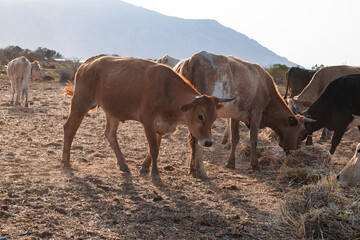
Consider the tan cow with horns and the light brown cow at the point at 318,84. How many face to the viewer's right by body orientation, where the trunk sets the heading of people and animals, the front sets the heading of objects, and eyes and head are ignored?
1

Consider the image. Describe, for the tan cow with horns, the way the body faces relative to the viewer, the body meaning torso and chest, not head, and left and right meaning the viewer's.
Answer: facing to the right of the viewer

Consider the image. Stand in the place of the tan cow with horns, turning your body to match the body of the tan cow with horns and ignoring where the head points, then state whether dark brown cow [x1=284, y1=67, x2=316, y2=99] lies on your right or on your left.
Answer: on your left

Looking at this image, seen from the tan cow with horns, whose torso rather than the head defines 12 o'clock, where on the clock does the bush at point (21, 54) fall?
The bush is roughly at 8 o'clock from the tan cow with horns.

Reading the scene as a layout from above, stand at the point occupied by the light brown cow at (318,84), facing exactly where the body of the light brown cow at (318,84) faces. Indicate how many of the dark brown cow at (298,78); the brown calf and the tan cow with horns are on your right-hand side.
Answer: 1

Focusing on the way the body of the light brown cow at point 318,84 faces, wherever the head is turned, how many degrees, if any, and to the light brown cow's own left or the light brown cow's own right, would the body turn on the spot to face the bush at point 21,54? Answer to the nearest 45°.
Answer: approximately 45° to the light brown cow's own right

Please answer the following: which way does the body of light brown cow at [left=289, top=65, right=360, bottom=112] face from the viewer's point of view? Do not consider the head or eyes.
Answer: to the viewer's left

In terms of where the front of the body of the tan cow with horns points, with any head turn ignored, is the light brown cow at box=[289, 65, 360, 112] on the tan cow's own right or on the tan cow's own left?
on the tan cow's own left

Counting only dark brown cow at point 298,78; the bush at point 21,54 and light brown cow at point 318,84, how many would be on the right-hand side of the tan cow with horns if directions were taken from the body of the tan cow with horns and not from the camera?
0

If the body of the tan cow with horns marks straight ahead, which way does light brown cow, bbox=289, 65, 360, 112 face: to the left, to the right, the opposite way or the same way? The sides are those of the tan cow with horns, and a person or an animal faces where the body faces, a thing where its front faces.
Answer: the opposite way

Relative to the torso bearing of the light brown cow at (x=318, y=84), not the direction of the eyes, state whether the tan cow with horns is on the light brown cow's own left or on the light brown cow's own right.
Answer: on the light brown cow's own left

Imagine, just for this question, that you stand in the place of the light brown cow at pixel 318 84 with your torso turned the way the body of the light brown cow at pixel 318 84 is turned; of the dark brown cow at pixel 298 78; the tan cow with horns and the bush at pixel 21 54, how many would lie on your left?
1

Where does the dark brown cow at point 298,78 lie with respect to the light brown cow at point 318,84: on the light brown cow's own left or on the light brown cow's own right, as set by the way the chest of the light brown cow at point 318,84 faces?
on the light brown cow's own right
